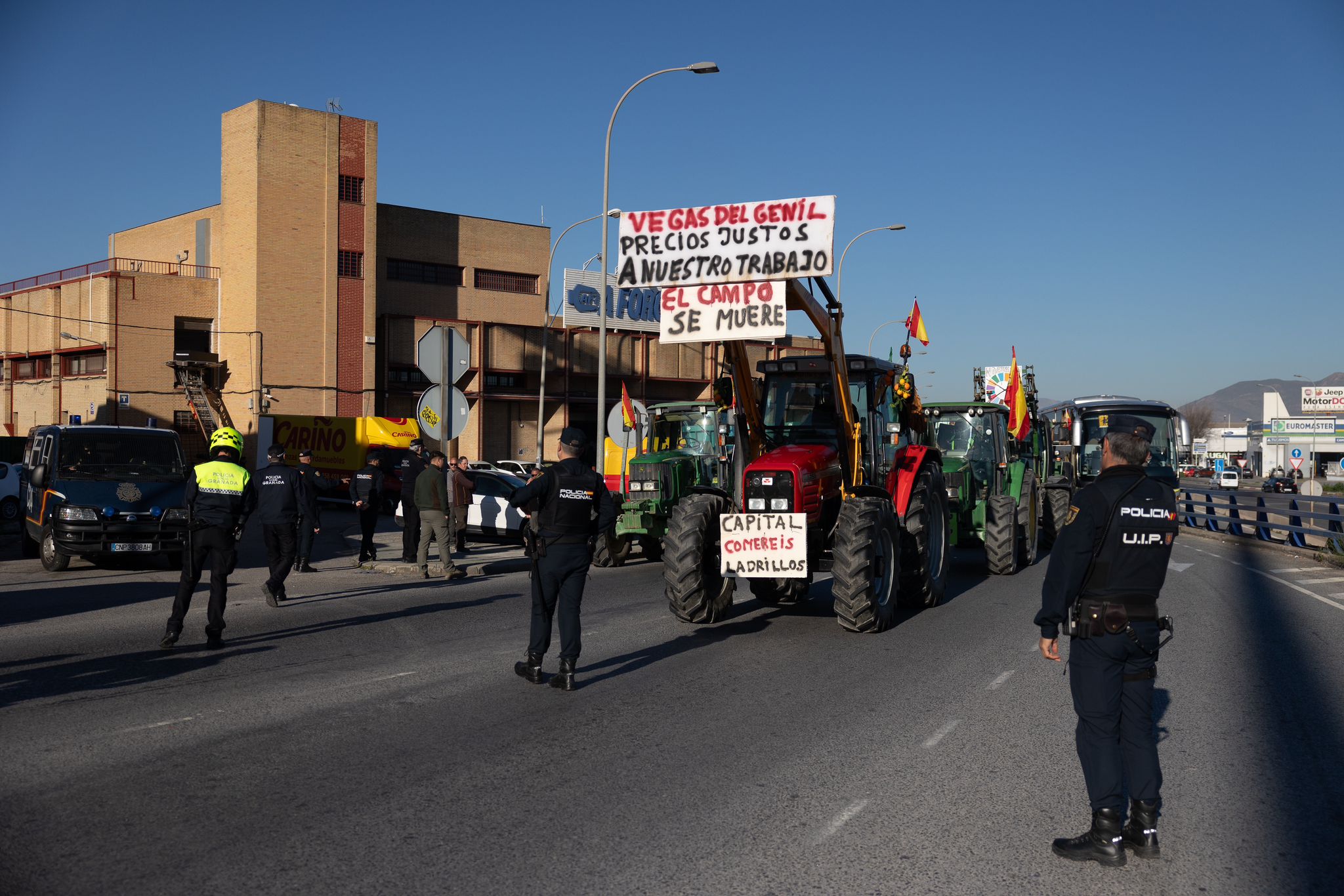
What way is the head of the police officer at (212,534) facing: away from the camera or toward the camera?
away from the camera

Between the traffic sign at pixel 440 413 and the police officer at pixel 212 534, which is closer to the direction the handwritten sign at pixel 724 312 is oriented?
the police officer

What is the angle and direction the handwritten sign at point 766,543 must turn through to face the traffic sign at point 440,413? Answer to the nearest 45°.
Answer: approximately 135° to its right

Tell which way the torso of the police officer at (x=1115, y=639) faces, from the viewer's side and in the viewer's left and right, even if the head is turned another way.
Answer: facing away from the viewer and to the left of the viewer

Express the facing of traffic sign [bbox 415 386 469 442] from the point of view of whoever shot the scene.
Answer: facing away from the viewer

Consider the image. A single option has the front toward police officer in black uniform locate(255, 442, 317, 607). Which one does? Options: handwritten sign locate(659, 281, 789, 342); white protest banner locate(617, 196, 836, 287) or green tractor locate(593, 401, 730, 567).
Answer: the green tractor

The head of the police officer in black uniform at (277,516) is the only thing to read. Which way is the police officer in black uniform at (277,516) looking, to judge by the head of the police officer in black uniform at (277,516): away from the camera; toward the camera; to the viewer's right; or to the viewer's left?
away from the camera

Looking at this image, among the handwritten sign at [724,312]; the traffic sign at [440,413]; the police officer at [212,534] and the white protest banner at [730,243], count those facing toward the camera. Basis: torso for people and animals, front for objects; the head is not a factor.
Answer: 2

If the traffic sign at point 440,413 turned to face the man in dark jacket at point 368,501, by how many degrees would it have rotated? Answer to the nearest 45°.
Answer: approximately 45° to its left

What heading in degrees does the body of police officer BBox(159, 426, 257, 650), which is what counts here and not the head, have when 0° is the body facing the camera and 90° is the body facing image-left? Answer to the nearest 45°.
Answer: approximately 180°
